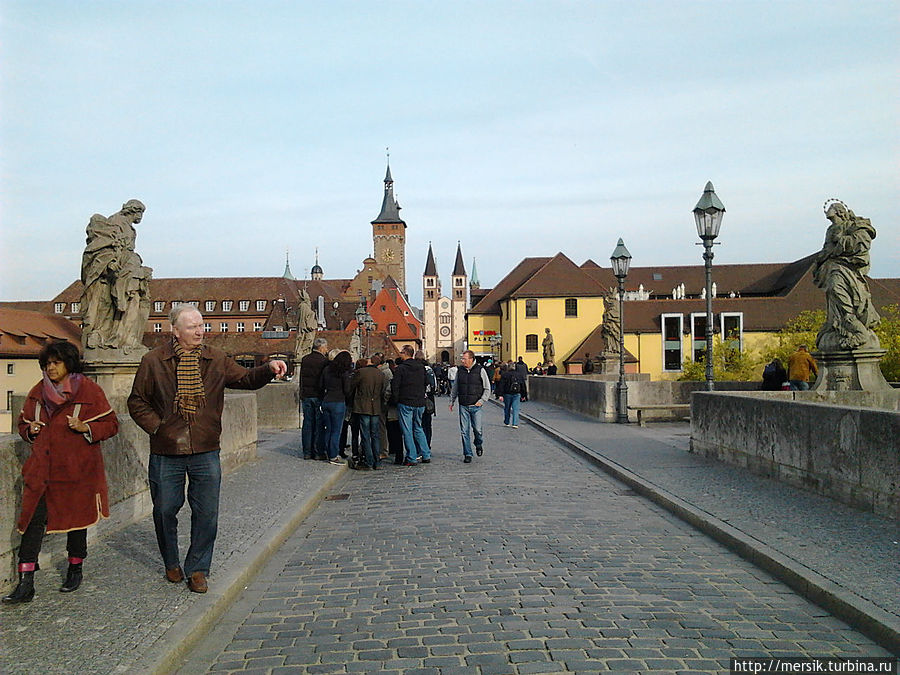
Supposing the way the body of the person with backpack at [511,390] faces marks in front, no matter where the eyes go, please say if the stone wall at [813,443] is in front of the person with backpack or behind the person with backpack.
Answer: behind

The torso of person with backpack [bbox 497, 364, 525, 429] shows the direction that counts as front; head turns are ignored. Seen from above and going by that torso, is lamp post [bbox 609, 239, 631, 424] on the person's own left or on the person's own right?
on the person's own right

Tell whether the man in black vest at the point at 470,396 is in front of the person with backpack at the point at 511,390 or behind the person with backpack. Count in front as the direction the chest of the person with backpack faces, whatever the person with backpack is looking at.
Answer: behind

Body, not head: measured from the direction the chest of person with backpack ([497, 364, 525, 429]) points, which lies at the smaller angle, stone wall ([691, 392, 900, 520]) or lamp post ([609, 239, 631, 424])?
the lamp post

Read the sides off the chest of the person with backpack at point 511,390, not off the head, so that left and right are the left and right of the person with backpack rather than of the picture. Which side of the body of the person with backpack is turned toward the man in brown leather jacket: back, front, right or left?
back

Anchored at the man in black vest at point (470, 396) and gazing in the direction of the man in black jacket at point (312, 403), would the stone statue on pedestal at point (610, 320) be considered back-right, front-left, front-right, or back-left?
back-right

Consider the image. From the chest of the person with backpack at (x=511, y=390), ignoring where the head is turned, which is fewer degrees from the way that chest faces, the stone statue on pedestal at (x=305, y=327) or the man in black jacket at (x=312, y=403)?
the stone statue on pedestal

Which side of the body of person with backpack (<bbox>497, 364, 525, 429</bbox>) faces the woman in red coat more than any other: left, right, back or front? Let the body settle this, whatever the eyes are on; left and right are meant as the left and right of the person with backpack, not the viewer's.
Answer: back

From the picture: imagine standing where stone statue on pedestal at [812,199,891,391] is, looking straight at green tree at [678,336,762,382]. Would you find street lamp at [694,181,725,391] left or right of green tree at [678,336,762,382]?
left

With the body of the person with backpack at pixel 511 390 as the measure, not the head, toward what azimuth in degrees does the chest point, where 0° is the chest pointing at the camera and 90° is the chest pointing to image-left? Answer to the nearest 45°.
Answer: approximately 180°

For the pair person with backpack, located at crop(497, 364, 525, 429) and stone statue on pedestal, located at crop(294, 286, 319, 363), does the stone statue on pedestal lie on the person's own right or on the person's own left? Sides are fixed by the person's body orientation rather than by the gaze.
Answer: on the person's own left

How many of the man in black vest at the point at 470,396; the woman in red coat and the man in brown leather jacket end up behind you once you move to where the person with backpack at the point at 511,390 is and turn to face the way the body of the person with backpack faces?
3

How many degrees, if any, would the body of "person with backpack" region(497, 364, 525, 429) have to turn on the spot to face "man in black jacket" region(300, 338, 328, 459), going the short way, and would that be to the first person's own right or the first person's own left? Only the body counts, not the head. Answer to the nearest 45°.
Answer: approximately 135° to the first person's own left

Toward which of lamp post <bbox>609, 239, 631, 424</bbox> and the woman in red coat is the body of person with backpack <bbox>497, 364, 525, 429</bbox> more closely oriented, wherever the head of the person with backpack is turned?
the lamp post

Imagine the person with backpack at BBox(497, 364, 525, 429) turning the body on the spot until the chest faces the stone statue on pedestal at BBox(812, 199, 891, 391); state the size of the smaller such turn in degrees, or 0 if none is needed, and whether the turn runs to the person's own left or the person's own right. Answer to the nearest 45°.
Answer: approximately 135° to the person's own right
